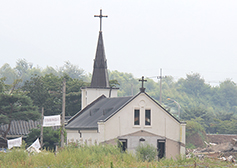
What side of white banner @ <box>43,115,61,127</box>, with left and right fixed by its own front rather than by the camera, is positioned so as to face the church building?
left

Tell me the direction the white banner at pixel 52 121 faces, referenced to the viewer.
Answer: facing the viewer
